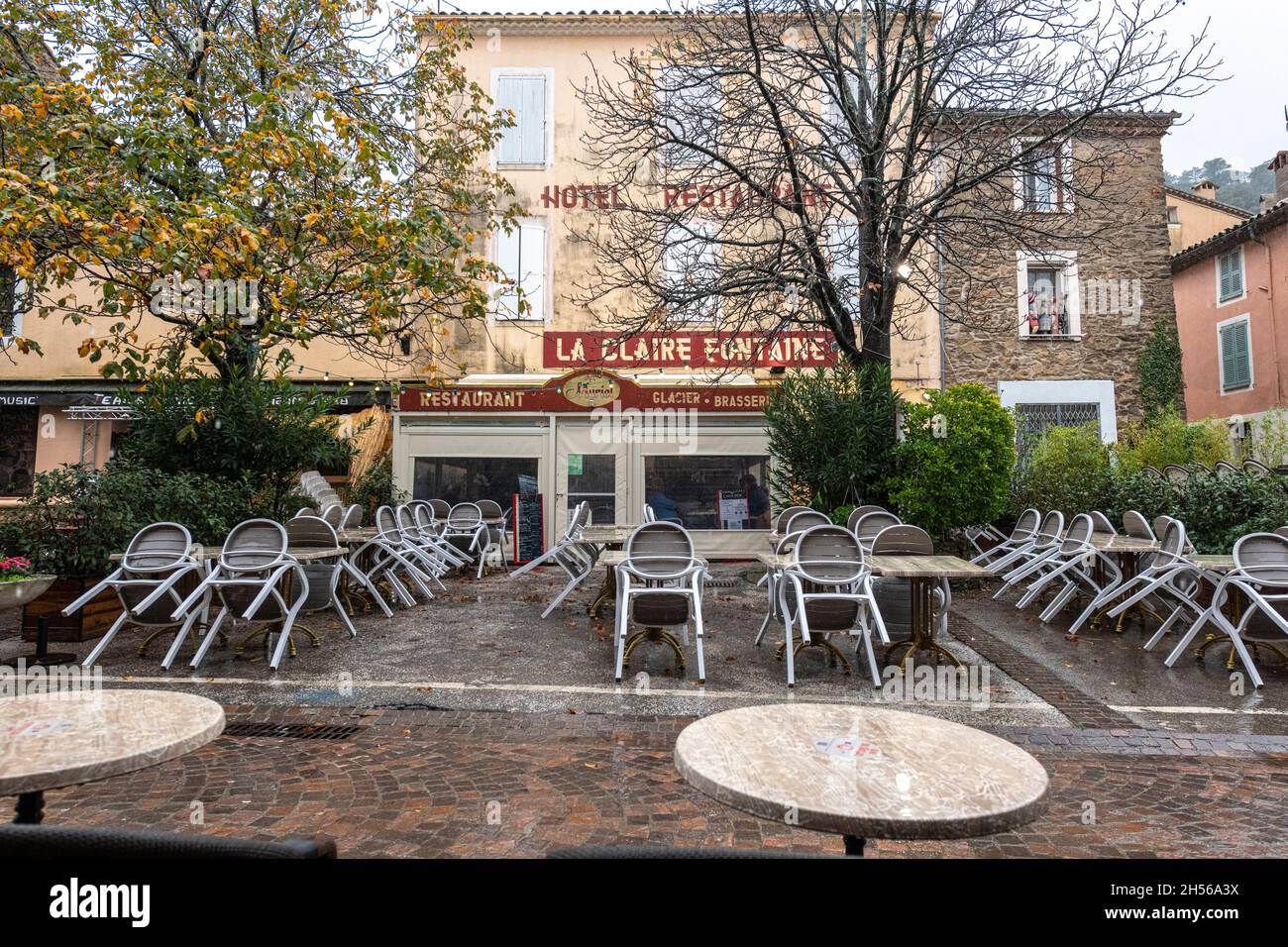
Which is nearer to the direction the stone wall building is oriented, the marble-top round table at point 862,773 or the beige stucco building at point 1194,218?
the marble-top round table

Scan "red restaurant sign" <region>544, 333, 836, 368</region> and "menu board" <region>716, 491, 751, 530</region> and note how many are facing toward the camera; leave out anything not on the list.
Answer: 2

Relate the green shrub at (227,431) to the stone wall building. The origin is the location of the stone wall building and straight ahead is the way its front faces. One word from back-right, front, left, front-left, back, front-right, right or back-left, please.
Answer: front-right

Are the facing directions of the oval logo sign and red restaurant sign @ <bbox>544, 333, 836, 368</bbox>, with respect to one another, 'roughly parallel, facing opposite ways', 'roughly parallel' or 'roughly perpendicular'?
roughly parallel

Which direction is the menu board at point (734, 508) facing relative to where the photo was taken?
toward the camera

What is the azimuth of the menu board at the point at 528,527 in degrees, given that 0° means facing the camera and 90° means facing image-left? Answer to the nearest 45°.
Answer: approximately 0°

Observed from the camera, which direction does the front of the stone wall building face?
facing the viewer

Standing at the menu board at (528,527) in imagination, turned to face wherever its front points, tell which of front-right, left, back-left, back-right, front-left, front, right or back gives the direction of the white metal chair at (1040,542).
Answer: front-left

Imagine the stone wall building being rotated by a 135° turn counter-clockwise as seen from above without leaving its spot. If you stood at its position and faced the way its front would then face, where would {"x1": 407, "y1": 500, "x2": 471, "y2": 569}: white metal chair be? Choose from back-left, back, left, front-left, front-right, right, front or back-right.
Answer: back

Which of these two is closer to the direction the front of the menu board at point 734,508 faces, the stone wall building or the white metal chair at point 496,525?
the white metal chair

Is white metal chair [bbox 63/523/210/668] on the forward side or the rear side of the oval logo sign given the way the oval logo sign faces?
on the forward side

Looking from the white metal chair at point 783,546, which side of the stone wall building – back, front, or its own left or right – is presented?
front

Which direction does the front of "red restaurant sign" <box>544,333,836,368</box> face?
toward the camera

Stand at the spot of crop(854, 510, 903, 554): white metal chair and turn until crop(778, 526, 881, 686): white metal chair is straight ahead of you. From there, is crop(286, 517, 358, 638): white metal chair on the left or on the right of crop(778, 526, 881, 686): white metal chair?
right

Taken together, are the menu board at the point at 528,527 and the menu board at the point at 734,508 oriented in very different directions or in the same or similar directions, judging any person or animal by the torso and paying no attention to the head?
same or similar directions

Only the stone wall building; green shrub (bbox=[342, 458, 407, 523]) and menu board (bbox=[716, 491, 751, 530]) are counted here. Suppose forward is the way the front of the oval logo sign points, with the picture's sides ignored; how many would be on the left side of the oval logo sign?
2
